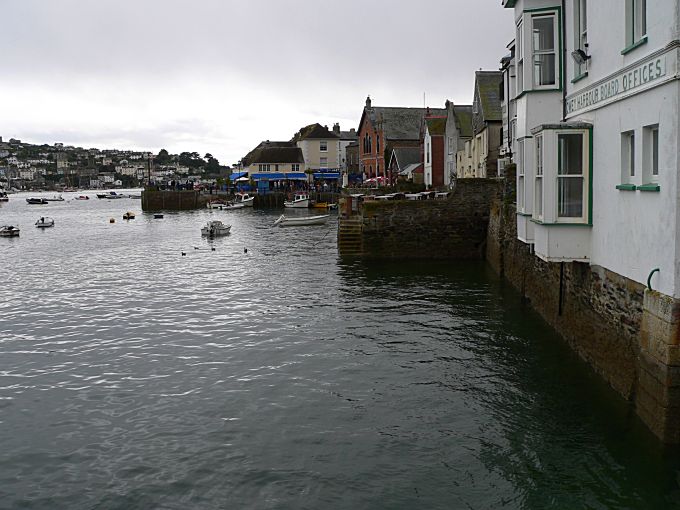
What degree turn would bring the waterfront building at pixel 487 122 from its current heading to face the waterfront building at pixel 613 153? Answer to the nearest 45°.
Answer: approximately 45° to its left

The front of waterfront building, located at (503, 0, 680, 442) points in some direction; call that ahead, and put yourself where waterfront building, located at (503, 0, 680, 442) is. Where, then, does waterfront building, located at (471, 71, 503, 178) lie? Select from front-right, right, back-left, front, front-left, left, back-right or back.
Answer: back-right

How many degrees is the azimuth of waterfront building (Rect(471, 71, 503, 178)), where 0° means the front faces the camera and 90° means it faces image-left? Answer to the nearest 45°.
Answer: approximately 45°

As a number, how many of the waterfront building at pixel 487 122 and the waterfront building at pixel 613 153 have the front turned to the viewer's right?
0

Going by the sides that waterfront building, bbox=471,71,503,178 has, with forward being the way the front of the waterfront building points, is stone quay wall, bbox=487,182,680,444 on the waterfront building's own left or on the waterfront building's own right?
on the waterfront building's own left
